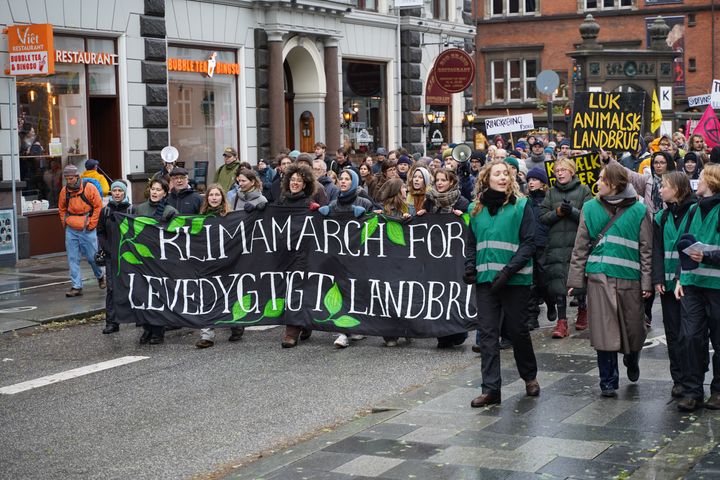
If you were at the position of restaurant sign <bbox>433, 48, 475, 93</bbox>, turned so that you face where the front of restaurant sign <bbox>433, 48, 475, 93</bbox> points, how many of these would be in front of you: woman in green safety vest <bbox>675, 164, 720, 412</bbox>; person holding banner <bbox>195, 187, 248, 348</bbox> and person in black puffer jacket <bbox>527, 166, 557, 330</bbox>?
3

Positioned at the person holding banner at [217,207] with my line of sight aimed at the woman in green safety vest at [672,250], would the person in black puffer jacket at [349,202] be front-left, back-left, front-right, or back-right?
front-left

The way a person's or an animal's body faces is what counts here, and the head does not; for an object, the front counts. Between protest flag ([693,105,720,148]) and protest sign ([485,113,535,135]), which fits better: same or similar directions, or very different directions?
same or similar directions

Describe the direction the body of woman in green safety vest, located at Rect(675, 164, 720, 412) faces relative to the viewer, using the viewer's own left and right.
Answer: facing the viewer and to the left of the viewer

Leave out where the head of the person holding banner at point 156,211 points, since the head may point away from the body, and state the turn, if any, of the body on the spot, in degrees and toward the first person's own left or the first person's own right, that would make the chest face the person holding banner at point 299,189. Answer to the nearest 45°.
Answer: approximately 135° to the first person's own left

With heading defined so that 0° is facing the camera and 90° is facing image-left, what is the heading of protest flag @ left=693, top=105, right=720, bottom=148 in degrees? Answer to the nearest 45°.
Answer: approximately 0°

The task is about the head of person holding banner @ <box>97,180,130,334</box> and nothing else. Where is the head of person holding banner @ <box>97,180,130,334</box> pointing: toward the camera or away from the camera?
toward the camera

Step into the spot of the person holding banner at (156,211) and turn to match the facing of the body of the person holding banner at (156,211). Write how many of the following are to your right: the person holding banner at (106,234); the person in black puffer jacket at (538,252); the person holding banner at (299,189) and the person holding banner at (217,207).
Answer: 1

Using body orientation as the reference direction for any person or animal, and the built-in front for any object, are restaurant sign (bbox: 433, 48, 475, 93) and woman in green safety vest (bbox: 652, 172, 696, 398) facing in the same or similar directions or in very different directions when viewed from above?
same or similar directions

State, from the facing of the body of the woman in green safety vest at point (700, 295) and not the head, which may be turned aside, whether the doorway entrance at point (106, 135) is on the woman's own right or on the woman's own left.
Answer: on the woman's own right

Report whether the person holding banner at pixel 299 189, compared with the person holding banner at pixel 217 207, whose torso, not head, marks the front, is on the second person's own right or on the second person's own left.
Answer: on the second person's own left

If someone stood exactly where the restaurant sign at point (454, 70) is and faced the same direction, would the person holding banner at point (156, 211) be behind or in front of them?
in front

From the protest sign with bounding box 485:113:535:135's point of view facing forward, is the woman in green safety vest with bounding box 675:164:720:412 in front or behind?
in front

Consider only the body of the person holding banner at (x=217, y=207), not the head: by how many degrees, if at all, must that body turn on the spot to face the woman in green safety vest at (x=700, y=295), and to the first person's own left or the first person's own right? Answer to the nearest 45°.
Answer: approximately 90° to the first person's own left
